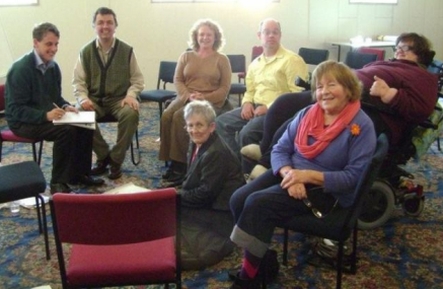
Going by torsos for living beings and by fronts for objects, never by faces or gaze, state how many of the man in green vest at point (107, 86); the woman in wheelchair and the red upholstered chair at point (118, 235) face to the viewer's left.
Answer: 1

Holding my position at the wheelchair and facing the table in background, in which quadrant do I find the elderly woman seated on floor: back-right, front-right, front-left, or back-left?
back-left

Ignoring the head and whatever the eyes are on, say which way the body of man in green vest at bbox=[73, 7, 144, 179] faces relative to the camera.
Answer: toward the camera

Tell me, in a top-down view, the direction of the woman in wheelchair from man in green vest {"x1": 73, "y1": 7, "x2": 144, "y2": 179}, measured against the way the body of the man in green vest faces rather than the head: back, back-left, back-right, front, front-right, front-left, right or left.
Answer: front-left

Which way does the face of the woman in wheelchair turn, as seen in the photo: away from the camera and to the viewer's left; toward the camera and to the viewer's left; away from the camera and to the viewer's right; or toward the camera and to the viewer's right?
toward the camera and to the viewer's left

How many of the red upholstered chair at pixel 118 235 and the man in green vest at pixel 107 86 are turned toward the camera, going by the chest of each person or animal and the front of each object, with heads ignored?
1

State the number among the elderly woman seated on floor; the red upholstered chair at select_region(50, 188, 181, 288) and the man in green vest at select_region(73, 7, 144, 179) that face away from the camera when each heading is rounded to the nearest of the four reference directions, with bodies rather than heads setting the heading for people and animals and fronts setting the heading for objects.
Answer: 1

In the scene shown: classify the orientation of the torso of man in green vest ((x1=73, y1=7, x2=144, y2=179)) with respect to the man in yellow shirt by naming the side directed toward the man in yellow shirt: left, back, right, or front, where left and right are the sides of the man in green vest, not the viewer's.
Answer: left

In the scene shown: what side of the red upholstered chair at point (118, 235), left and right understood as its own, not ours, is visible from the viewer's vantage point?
back

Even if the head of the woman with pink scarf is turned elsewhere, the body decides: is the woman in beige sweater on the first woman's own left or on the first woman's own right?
on the first woman's own right

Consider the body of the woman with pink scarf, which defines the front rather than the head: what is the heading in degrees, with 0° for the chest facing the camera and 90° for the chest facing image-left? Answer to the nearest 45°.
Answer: approximately 45°

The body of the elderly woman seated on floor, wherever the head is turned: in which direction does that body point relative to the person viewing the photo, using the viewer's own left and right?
facing the viewer and to the left of the viewer
